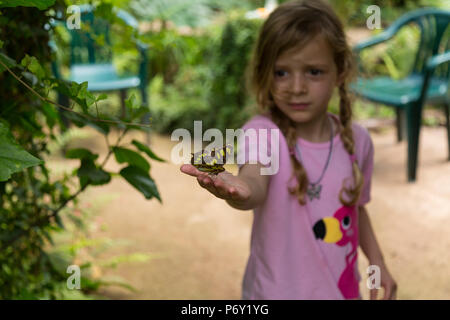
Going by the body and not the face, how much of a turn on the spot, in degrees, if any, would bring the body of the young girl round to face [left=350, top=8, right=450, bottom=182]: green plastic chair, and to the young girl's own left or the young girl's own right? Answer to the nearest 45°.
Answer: approximately 180°

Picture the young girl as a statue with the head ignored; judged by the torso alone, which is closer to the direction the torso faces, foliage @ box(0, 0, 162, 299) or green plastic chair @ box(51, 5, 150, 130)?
the foliage

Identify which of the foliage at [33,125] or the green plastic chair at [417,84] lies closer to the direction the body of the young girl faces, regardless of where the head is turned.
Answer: the foliage

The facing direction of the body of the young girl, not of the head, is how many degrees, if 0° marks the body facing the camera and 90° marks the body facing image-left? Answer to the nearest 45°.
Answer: approximately 0°

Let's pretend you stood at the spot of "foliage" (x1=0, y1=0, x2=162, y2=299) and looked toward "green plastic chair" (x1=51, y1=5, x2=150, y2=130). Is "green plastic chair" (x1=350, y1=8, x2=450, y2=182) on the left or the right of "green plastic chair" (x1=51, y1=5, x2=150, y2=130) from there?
right

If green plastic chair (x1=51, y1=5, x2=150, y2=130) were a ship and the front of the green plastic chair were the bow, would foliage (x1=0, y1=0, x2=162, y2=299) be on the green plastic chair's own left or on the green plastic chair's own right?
on the green plastic chair's own right
